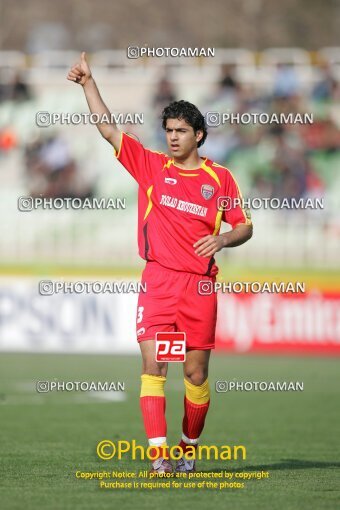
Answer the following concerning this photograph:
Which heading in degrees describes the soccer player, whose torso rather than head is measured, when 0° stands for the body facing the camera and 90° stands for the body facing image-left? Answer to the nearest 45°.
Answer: approximately 0°
